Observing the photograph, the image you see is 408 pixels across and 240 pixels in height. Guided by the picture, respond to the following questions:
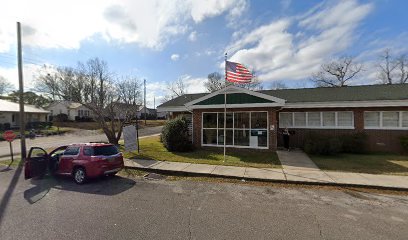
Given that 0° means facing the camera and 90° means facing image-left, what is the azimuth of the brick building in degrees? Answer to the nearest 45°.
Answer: approximately 0°

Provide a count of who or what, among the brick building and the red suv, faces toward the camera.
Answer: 1

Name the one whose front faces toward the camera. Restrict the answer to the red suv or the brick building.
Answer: the brick building

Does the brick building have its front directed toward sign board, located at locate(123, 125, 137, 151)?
no

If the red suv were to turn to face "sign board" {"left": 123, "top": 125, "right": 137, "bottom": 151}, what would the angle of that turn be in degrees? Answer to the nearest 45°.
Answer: approximately 90° to its right

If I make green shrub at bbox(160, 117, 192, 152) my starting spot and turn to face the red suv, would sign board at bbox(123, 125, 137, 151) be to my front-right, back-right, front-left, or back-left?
front-right

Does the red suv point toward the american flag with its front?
no

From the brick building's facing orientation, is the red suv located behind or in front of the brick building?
in front
